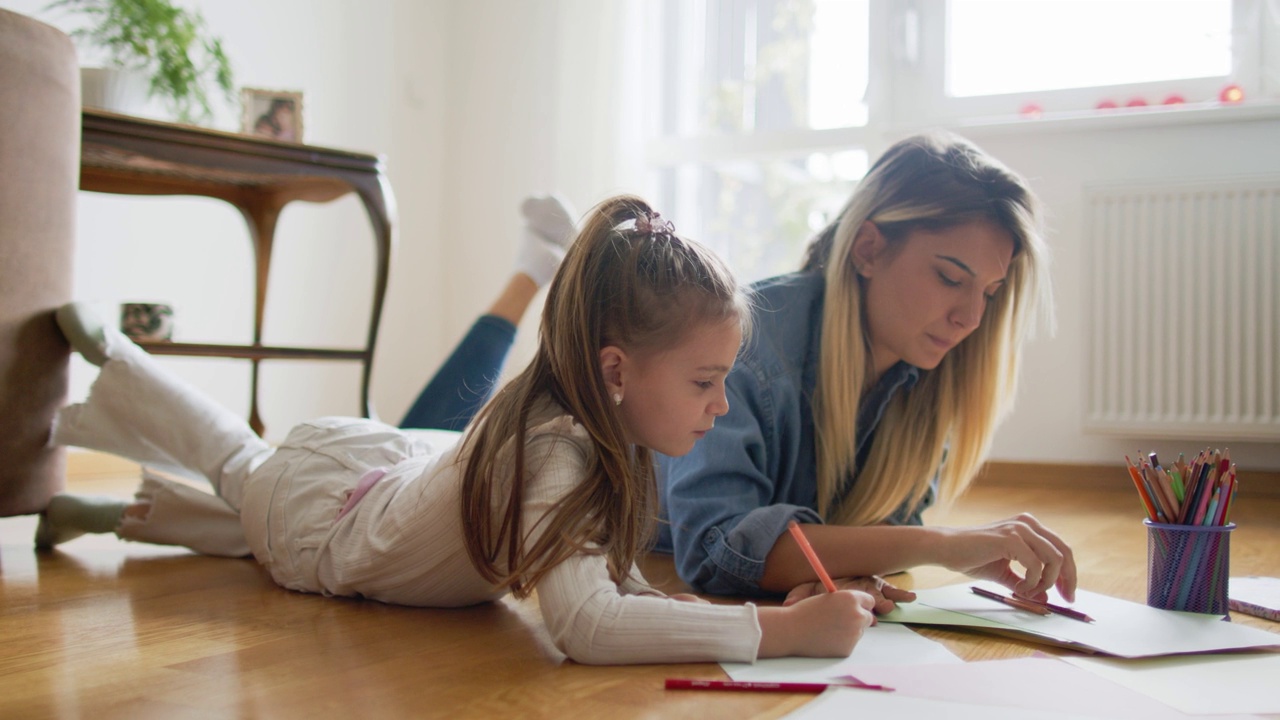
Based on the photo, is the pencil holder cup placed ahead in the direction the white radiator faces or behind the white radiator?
ahead

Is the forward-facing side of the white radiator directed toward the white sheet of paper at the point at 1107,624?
yes

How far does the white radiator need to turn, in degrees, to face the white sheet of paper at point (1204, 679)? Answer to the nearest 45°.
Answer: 0° — it already faces it

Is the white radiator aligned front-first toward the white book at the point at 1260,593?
yes

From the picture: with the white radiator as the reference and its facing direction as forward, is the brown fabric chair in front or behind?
in front

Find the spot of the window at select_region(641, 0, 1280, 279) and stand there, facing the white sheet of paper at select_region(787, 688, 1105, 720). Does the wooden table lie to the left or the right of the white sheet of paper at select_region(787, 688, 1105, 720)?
right

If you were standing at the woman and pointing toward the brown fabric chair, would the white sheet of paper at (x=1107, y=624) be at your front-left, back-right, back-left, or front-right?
back-left

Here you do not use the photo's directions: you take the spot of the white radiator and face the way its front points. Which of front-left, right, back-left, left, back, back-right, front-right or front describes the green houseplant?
front-right

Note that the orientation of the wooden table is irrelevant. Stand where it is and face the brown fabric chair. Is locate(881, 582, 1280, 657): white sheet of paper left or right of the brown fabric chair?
left

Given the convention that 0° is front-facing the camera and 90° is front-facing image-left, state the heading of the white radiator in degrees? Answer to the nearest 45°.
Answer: approximately 0°
